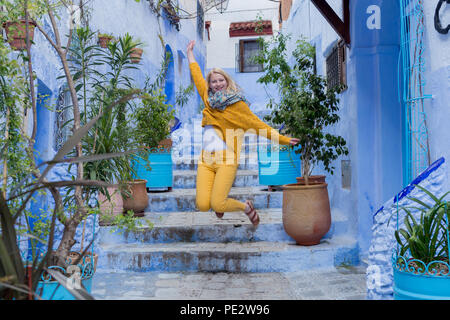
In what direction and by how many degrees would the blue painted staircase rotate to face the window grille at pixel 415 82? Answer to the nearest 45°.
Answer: approximately 45° to its left

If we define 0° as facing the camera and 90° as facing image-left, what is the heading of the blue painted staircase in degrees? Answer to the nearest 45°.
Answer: approximately 0°
